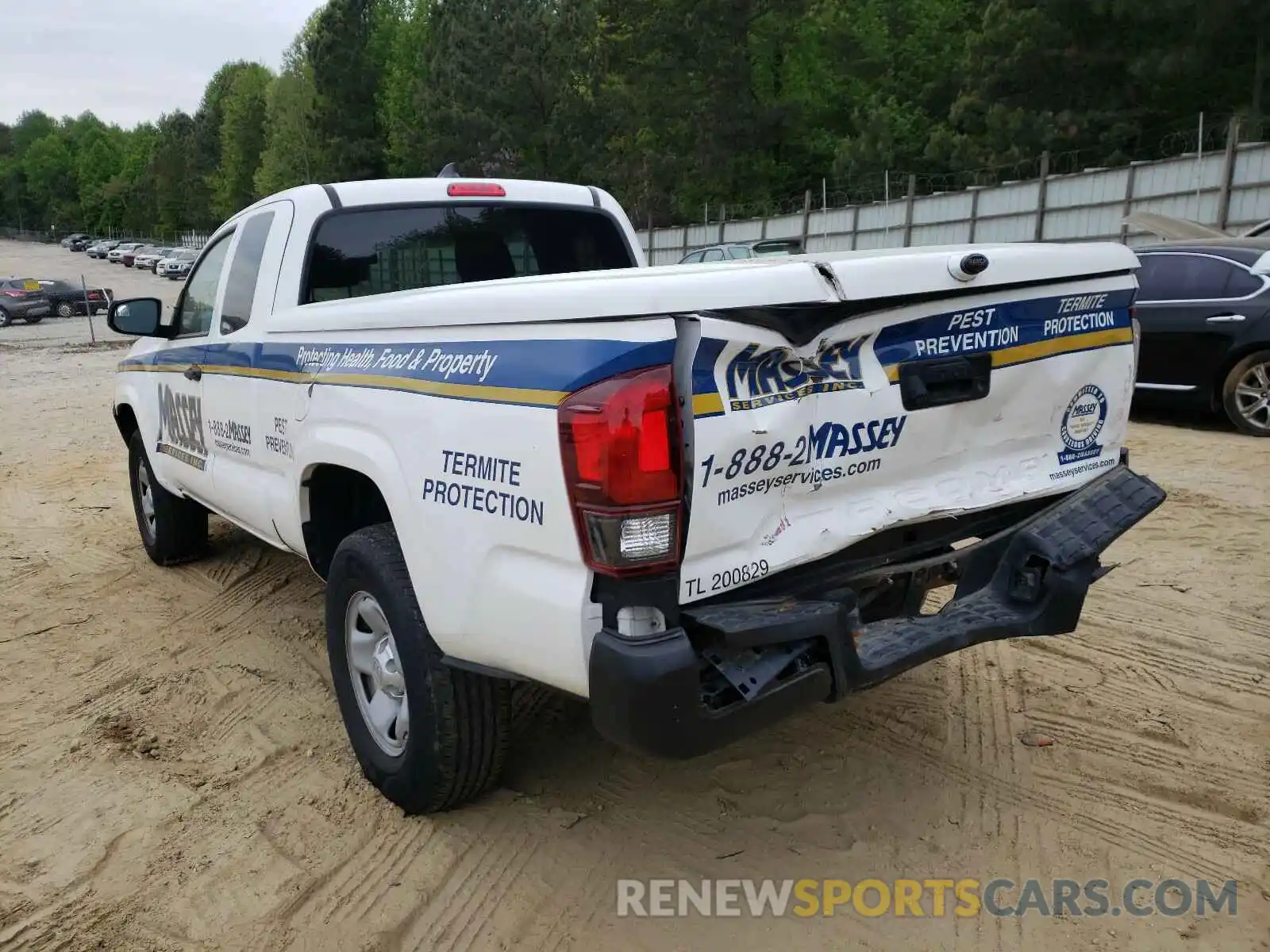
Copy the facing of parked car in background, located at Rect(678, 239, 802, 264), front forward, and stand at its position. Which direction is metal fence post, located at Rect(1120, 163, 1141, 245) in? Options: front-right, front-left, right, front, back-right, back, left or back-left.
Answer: back-right

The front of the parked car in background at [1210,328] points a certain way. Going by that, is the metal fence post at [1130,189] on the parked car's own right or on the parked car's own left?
on the parked car's own right

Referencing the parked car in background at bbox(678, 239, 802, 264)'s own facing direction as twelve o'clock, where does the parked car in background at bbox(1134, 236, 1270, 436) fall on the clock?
the parked car in background at bbox(1134, 236, 1270, 436) is roughly at 7 o'clock from the parked car in background at bbox(678, 239, 802, 264).

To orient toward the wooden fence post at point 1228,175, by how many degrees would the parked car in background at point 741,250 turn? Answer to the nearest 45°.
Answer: approximately 135° to its right

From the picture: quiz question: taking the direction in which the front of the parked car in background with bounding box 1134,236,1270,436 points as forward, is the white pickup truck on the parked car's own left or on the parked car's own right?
on the parked car's own left

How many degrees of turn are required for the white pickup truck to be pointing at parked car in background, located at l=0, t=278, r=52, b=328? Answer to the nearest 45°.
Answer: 0° — it already faces it

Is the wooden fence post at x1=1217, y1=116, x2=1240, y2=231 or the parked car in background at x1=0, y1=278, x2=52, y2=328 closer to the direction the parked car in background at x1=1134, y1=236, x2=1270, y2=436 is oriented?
the parked car in background

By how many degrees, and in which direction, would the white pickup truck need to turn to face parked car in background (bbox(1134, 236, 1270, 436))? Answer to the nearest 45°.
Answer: approximately 90° to its right

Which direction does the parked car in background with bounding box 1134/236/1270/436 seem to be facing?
to the viewer's left
